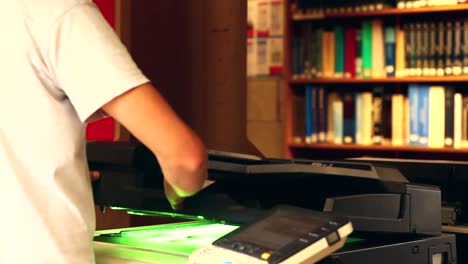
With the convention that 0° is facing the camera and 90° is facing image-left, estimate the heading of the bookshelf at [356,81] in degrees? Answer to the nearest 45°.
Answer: approximately 0°

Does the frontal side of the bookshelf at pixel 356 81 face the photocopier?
yes
